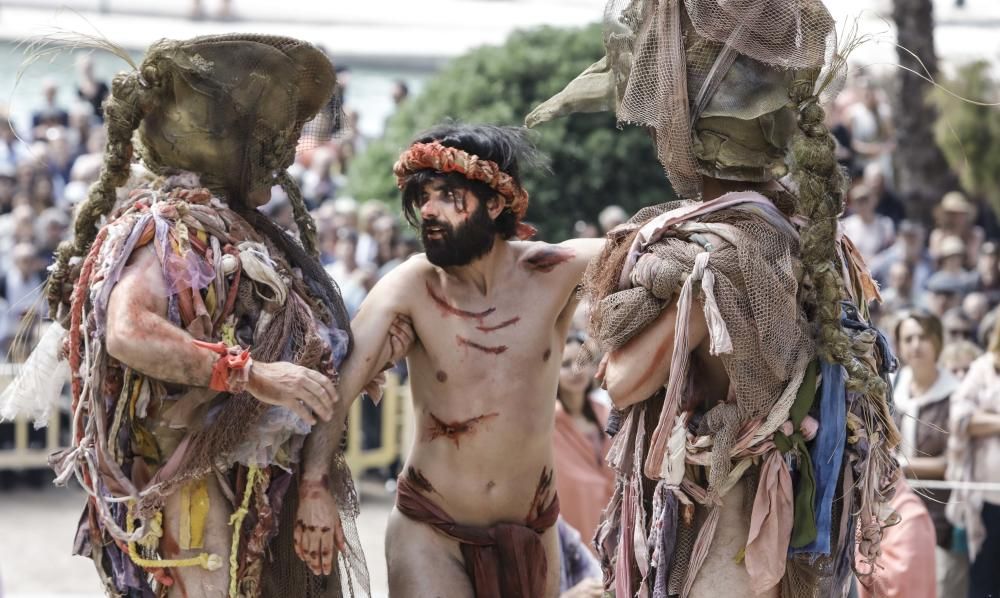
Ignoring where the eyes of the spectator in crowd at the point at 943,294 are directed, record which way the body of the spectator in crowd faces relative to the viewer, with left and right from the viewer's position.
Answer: facing the viewer

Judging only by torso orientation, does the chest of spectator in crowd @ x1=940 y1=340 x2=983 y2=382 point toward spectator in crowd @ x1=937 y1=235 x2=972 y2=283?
no

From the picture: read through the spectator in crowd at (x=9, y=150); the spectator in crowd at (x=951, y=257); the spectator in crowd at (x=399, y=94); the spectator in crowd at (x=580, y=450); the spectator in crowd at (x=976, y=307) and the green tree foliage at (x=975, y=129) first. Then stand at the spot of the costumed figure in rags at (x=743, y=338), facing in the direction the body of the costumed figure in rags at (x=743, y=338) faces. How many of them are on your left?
0

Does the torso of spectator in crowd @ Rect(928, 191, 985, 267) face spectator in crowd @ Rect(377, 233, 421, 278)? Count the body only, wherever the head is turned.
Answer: no

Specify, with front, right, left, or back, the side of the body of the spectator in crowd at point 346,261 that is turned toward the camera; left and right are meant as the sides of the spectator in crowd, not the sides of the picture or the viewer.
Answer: front

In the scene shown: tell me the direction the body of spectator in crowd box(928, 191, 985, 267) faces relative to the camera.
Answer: toward the camera

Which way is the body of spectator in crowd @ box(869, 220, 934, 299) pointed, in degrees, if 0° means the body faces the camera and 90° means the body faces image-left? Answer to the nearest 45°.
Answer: approximately 0°

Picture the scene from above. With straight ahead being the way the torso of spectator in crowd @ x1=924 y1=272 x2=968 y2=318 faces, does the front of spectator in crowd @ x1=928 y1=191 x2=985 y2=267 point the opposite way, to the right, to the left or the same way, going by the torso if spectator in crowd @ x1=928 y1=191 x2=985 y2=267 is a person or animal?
the same way

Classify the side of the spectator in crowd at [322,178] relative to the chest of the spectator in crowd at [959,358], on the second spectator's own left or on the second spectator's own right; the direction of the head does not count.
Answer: on the second spectator's own right

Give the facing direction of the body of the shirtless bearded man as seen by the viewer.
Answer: toward the camera

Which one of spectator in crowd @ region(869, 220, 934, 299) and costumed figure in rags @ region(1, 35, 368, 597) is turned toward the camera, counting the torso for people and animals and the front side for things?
the spectator in crowd

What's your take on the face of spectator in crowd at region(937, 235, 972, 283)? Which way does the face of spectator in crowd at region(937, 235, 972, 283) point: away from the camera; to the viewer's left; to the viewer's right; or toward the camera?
toward the camera

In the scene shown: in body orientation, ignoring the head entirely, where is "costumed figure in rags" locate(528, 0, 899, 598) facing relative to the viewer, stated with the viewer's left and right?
facing to the left of the viewer

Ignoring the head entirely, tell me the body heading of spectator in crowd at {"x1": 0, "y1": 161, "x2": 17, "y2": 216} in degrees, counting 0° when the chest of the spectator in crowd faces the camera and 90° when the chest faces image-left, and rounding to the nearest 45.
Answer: approximately 0°
